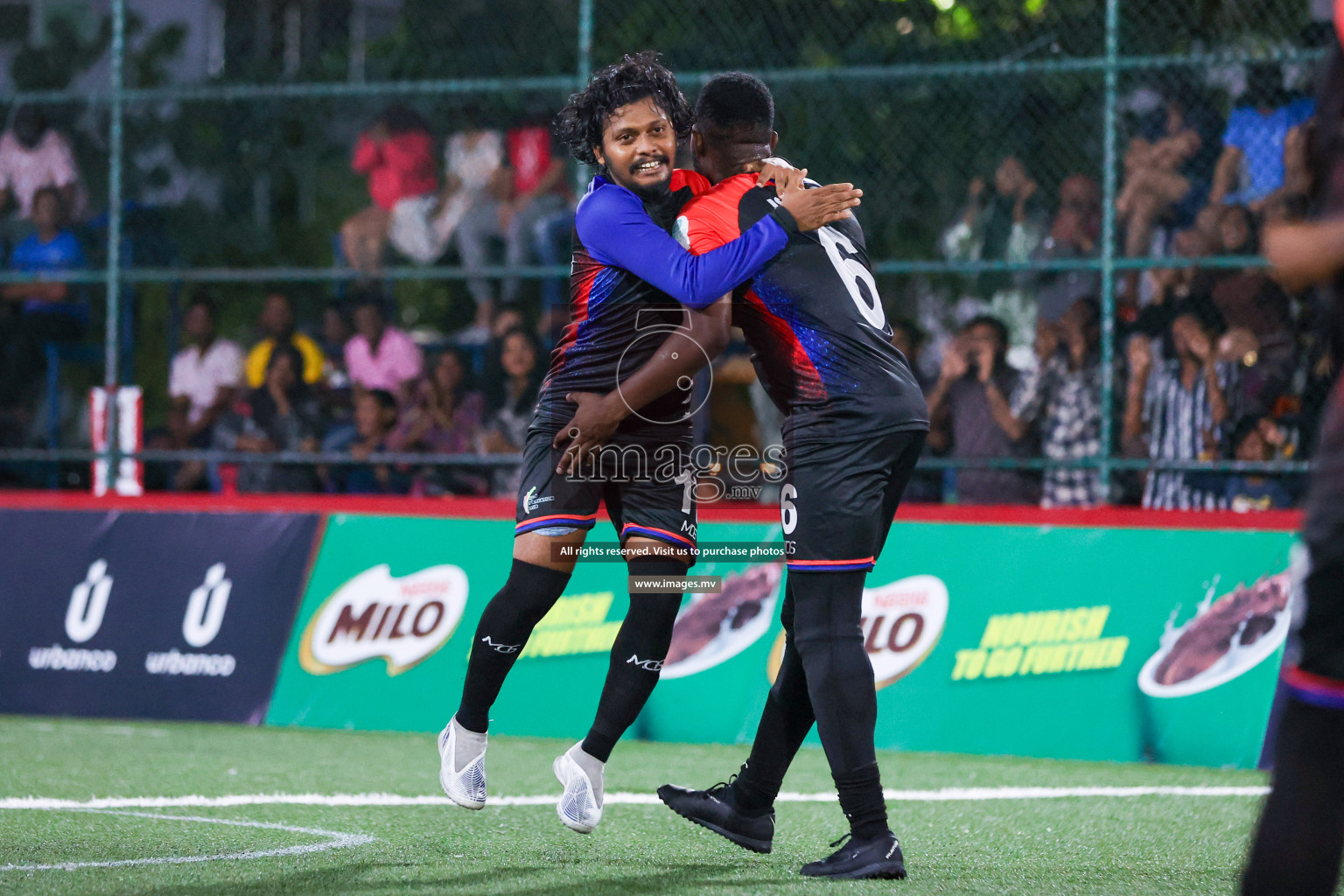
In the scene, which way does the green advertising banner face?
toward the camera

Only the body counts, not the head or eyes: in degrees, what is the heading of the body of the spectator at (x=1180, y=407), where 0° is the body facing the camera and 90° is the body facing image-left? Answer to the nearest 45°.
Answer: approximately 0°

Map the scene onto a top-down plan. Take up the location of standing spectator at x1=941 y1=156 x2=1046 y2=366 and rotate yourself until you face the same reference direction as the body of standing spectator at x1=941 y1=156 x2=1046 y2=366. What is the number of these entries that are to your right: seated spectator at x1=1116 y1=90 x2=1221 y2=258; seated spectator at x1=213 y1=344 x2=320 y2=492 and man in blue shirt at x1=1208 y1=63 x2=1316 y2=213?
1

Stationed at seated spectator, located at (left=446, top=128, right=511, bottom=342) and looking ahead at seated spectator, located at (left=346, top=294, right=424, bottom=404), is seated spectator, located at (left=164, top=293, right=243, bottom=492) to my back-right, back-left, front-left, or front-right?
front-right

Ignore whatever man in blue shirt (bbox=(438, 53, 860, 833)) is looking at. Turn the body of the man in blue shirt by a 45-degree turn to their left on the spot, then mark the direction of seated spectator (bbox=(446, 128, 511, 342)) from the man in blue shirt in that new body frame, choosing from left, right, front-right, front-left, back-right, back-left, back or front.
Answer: left

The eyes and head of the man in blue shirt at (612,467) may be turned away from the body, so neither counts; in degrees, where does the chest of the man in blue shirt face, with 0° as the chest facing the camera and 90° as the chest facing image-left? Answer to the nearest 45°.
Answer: approximately 315°

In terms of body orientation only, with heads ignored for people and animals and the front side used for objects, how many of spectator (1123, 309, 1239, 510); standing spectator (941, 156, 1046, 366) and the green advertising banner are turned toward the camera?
3

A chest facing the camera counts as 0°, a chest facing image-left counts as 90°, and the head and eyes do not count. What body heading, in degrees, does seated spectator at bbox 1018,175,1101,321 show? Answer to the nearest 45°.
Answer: approximately 45°

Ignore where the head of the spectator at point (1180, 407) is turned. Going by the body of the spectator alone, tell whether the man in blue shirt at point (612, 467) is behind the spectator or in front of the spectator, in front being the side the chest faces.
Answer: in front

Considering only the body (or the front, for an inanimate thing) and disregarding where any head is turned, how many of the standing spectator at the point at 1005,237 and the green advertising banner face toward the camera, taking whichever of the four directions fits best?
2

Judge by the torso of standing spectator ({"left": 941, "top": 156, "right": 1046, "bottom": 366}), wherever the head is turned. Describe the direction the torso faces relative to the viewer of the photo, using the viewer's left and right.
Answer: facing the viewer
